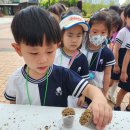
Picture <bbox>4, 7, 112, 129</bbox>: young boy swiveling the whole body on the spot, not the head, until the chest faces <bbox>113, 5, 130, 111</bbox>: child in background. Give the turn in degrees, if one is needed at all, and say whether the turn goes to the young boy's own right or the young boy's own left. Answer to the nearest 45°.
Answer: approximately 135° to the young boy's own left

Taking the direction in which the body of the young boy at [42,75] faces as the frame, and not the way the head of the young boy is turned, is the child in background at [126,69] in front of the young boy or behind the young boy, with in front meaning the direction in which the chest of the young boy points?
behind

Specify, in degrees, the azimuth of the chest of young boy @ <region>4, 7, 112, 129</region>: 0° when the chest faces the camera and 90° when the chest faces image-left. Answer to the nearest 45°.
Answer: approximately 0°
